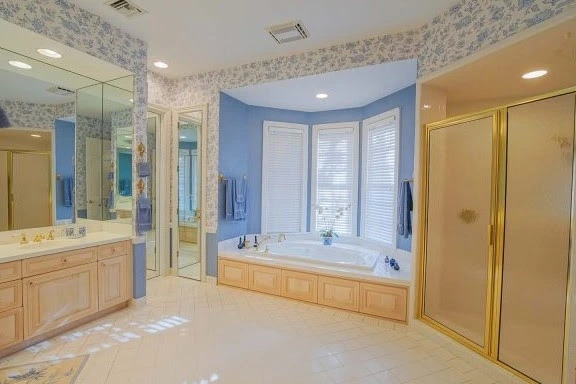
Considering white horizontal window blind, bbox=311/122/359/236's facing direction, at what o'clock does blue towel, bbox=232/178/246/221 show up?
The blue towel is roughly at 2 o'clock from the white horizontal window blind.

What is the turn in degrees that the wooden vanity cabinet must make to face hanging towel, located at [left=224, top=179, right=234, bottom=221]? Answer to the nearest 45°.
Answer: approximately 45° to its left

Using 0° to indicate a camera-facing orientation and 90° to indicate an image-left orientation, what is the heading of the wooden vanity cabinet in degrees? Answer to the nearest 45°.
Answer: approximately 315°

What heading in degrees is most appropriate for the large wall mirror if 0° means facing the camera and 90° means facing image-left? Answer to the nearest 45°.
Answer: approximately 315°

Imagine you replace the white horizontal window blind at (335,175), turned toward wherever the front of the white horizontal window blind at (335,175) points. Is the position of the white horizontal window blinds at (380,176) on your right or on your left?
on your left

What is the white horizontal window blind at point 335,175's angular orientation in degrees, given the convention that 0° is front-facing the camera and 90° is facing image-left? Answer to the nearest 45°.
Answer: approximately 0°

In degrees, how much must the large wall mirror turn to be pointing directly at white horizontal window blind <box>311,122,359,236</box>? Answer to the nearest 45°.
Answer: approximately 45° to its left

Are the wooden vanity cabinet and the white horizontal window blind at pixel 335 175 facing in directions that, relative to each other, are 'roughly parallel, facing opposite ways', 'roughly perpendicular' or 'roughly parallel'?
roughly perpendicular
